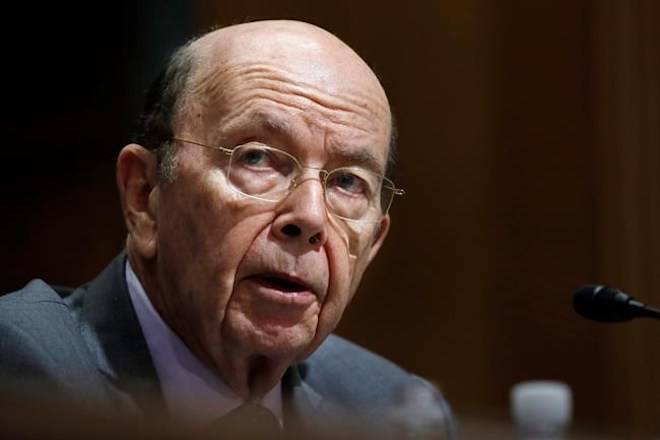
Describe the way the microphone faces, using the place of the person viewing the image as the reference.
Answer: facing to the left of the viewer

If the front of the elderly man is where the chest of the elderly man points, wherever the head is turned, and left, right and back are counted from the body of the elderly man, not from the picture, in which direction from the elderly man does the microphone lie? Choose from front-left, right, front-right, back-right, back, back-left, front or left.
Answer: front-left

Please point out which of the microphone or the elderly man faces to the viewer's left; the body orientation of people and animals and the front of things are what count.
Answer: the microphone

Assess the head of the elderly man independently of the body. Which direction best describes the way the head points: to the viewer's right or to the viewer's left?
to the viewer's right

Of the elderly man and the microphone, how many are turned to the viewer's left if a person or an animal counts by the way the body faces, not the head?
1

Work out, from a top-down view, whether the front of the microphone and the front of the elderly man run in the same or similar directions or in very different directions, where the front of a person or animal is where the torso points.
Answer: very different directions

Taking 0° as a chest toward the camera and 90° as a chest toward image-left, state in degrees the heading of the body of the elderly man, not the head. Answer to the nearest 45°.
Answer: approximately 315°

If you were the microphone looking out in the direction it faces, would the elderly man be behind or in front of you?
in front
